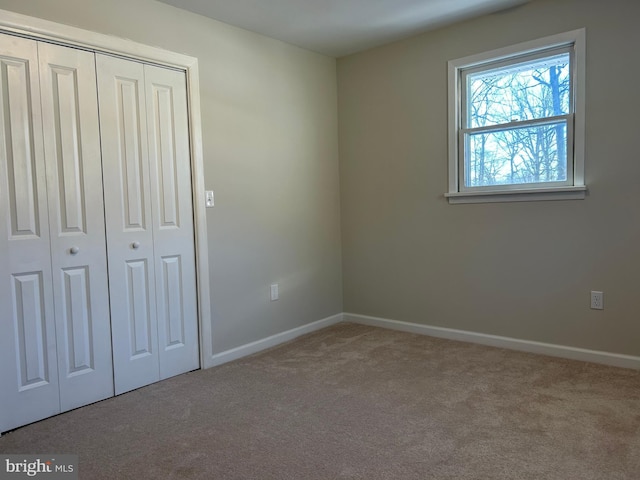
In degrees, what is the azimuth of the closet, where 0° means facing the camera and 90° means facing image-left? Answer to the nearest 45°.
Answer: approximately 315°

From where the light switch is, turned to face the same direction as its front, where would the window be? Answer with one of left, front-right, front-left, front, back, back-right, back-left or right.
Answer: front-left

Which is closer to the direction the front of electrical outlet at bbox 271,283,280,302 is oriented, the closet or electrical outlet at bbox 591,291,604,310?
the electrical outlet

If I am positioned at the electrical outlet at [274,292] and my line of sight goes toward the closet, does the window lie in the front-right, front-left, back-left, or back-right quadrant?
back-left

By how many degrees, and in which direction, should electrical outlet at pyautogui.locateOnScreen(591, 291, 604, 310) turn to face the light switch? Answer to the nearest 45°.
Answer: approximately 45° to its right

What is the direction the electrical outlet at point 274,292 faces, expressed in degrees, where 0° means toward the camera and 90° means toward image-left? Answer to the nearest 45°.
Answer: approximately 315°

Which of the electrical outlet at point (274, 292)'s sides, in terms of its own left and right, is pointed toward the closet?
right

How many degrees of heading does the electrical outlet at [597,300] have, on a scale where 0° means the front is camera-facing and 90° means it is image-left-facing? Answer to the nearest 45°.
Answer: approximately 0°

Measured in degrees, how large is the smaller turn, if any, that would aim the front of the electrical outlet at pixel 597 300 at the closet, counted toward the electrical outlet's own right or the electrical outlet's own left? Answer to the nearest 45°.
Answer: approximately 45° to the electrical outlet's own right

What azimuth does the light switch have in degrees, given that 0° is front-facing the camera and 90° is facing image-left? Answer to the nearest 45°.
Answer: approximately 315°

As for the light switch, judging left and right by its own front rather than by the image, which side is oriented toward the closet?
right

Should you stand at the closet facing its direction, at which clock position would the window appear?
The window is roughly at 11 o'clock from the closet.
